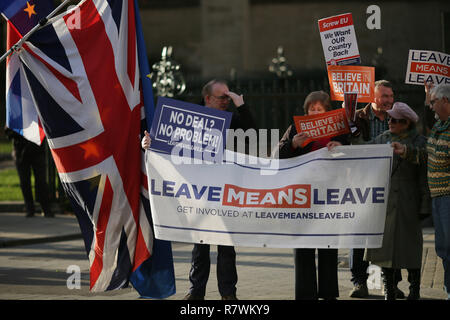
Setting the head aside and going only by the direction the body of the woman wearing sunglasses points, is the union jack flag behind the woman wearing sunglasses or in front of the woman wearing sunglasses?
in front

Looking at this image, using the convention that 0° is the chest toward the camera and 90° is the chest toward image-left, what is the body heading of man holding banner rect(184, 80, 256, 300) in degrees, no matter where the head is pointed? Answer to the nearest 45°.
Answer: approximately 0°

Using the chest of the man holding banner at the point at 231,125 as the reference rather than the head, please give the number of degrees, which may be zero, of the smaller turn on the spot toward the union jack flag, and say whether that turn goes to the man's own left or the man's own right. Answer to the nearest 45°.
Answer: approximately 90° to the man's own right

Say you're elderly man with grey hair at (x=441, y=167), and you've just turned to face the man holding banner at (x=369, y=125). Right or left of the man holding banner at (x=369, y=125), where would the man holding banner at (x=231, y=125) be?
left

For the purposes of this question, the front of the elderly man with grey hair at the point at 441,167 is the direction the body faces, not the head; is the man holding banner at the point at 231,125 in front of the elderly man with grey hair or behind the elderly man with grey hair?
in front

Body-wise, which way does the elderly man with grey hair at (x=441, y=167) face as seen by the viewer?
to the viewer's left

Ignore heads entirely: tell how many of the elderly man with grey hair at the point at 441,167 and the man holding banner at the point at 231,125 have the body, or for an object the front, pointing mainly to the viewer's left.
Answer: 1

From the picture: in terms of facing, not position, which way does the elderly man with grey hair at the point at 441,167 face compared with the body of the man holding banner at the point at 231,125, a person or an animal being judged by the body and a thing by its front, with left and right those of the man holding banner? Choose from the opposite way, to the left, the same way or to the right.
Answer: to the right
